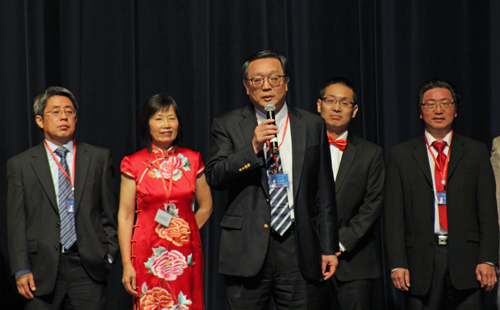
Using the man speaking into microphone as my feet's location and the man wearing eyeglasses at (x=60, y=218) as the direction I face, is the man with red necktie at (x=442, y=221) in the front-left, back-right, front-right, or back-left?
back-right

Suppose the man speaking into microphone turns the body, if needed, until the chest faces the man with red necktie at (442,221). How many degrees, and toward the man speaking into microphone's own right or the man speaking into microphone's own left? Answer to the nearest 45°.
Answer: approximately 135° to the man speaking into microphone's own left

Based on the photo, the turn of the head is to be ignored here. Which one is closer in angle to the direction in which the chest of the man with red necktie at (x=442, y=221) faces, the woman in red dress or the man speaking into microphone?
the man speaking into microphone

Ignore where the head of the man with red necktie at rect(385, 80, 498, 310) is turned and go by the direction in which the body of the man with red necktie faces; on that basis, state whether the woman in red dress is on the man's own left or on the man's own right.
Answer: on the man's own right

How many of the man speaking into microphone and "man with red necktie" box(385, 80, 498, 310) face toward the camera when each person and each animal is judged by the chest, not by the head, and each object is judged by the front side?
2

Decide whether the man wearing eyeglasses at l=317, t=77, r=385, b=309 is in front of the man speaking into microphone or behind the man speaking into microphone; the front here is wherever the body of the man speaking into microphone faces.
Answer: behind

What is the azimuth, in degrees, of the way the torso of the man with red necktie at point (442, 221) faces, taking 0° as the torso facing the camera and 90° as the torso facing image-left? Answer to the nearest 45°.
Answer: approximately 0°

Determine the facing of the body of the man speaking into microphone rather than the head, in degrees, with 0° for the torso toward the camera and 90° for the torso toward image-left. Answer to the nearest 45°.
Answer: approximately 0°

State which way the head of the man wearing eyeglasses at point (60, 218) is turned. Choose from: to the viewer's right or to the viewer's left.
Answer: to the viewer's right

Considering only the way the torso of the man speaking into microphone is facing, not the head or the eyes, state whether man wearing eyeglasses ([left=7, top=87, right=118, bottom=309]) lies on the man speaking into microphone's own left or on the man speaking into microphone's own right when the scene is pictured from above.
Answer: on the man speaking into microphone's own right
